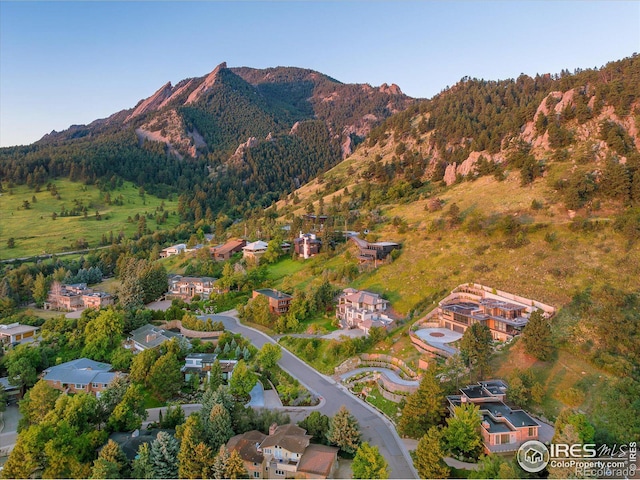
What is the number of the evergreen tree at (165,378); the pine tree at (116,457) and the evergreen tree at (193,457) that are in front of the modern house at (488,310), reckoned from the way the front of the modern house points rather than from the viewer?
3

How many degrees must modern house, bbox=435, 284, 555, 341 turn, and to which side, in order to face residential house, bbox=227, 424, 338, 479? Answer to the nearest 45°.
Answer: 0° — it already faces it

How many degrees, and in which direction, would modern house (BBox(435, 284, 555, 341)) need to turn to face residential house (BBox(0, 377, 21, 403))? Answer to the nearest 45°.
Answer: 0° — it already faces it

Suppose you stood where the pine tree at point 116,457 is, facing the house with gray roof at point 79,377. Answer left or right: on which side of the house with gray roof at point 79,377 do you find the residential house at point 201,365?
right

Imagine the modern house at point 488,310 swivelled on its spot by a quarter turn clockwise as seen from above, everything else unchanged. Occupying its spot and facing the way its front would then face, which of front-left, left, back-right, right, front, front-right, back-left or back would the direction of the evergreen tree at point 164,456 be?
left

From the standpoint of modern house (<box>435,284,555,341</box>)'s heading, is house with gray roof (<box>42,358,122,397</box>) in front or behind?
in front

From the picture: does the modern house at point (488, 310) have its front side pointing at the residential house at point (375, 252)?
no

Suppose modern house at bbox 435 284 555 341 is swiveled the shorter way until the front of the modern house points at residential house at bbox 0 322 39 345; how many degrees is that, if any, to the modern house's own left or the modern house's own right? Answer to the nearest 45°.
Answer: approximately 45° to the modern house's own right

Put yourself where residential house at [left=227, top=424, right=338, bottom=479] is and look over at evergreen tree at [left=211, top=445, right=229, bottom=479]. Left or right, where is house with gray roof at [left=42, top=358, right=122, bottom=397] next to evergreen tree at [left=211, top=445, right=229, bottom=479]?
right

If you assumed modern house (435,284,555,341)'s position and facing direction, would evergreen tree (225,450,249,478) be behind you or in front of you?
in front

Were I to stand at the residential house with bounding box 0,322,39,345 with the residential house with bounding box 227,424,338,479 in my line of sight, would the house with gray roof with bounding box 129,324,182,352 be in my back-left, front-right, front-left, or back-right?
front-left

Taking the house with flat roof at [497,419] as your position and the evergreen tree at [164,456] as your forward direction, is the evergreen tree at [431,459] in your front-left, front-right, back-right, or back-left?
front-left

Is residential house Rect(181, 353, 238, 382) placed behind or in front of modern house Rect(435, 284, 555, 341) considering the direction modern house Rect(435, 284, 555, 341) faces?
in front

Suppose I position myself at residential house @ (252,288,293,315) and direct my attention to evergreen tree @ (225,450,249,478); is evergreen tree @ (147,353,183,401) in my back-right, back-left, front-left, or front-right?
front-right

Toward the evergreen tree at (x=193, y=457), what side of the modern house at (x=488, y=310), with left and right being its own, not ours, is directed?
front

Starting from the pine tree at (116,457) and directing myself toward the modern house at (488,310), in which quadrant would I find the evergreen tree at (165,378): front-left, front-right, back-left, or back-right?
front-left

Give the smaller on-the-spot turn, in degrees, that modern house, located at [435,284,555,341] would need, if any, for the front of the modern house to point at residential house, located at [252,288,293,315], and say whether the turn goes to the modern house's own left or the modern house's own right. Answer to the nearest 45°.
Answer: approximately 45° to the modern house's own right

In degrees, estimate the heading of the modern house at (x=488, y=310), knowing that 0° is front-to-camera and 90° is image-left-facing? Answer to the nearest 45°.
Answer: approximately 45°

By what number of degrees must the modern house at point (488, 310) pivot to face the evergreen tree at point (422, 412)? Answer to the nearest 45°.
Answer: approximately 45° to its left

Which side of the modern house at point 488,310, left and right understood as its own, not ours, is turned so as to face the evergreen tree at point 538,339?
left
